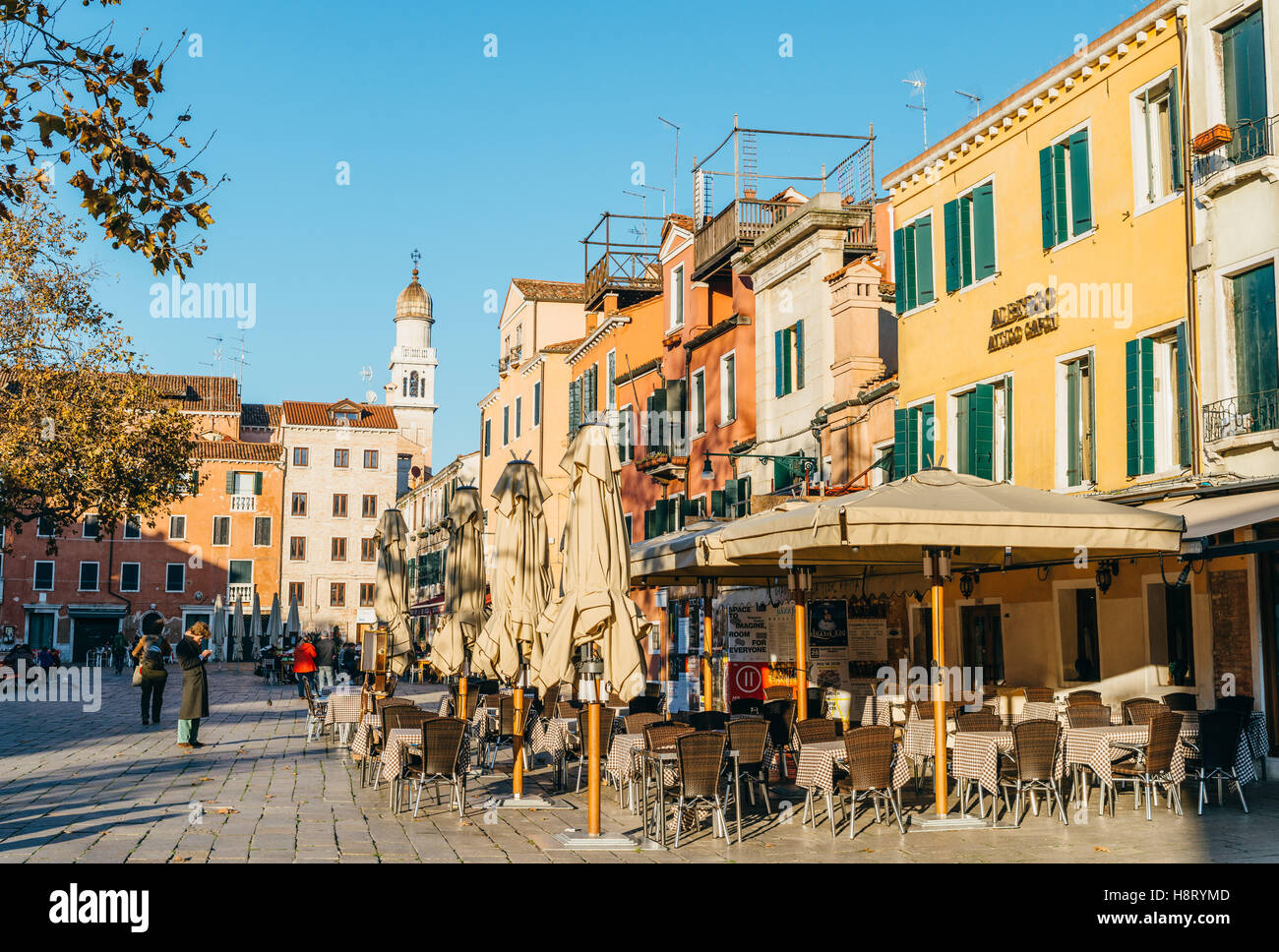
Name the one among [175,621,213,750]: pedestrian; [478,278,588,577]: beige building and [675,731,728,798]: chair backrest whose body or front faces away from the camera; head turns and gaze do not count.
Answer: the chair backrest

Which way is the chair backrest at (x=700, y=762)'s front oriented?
away from the camera

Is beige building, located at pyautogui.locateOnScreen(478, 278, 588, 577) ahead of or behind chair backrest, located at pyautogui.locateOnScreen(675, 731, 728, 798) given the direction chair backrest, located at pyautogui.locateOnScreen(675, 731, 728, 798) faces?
ahead

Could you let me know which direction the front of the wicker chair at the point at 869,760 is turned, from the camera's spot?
facing away from the viewer and to the left of the viewer

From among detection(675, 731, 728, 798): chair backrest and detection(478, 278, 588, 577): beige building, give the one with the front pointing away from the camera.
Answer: the chair backrest

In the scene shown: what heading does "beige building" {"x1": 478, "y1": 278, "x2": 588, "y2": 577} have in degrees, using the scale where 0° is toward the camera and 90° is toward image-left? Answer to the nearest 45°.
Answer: approximately 45°

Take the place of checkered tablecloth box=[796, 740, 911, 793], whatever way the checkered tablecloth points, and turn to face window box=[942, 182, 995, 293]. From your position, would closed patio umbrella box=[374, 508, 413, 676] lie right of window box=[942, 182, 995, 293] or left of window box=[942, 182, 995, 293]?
left
